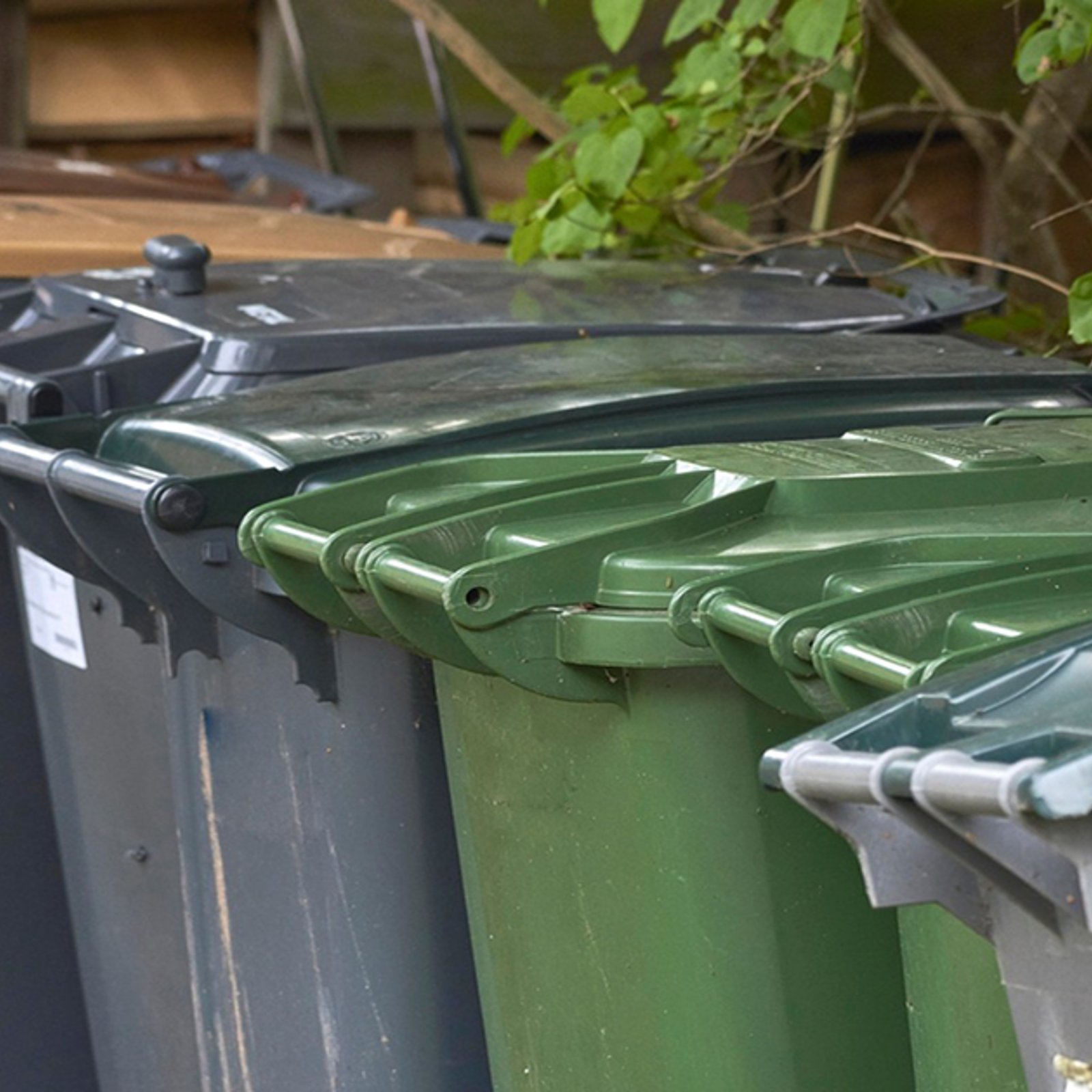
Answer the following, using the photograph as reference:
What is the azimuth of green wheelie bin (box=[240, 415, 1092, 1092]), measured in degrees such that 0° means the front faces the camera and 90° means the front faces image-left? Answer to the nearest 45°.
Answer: approximately 225°

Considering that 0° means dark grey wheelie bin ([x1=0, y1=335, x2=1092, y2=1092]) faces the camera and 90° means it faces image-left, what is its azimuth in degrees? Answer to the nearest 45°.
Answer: approximately 225°

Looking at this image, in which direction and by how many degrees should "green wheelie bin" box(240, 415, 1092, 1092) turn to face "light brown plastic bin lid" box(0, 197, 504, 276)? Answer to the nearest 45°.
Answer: approximately 90° to its left

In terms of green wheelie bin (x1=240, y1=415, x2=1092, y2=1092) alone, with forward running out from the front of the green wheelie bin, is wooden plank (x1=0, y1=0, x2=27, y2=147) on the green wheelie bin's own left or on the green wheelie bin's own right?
on the green wheelie bin's own left

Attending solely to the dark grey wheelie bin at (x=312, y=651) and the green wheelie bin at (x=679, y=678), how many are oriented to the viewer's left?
0

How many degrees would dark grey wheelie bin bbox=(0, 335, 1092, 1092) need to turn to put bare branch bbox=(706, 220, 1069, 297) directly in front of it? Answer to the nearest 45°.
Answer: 0° — it already faces it

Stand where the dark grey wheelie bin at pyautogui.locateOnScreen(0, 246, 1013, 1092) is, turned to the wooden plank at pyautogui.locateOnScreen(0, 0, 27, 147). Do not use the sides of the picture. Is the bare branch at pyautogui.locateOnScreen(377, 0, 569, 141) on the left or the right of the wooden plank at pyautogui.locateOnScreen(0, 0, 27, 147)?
right

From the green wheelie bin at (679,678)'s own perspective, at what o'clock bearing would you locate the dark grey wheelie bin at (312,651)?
The dark grey wheelie bin is roughly at 9 o'clock from the green wheelie bin.

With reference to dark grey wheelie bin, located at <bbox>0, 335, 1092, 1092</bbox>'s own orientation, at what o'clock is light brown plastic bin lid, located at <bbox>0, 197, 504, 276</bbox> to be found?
The light brown plastic bin lid is roughly at 10 o'clock from the dark grey wheelie bin.

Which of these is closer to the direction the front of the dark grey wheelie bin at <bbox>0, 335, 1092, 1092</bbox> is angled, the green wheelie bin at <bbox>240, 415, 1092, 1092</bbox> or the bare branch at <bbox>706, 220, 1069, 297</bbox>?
the bare branch
